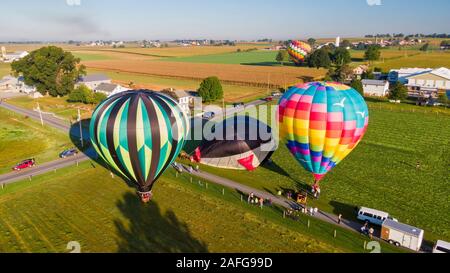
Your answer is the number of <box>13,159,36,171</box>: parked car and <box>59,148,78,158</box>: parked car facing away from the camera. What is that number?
0

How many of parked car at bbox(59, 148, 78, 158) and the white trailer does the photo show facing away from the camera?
0

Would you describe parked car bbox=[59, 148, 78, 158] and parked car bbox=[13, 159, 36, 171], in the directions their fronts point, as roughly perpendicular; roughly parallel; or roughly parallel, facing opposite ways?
roughly parallel

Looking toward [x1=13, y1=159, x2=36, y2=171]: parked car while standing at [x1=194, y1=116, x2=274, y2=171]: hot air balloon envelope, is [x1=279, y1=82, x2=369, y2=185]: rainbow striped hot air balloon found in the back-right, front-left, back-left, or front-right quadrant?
back-left

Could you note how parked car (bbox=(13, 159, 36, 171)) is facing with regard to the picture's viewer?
facing the viewer and to the left of the viewer

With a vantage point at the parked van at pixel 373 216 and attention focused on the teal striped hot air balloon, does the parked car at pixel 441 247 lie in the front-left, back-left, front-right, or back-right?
back-left

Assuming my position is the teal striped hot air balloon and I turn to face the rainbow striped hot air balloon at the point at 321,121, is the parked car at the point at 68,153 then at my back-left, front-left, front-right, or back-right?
back-left
